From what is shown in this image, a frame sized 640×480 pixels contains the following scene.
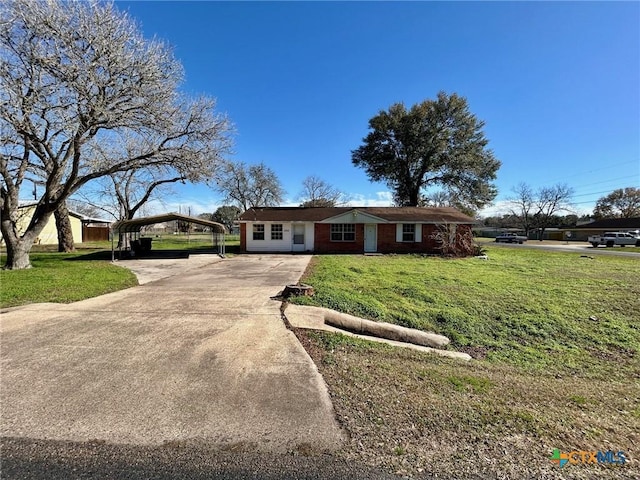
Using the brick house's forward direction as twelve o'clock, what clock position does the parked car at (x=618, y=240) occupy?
The parked car is roughly at 8 o'clock from the brick house.

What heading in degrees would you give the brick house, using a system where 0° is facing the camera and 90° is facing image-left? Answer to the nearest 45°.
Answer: approximately 0°

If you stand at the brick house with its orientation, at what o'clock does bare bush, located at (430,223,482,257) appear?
The bare bush is roughly at 9 o'clock from the brick house.

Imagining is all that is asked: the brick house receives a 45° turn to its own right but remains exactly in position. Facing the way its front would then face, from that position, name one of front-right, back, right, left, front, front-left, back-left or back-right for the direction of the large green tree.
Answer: back

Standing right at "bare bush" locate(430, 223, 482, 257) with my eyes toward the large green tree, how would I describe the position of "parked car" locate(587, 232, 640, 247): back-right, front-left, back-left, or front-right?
front-right
